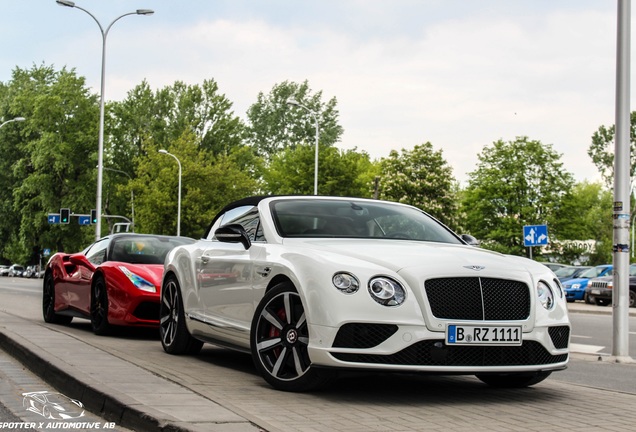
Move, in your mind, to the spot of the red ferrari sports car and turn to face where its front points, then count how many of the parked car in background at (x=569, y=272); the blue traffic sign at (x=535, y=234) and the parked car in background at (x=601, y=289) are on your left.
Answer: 3

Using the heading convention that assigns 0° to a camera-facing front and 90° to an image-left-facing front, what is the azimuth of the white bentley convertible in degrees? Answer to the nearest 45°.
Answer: approximately 315°

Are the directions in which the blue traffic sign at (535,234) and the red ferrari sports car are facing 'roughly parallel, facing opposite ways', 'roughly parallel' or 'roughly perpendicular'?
roughly perpendicular

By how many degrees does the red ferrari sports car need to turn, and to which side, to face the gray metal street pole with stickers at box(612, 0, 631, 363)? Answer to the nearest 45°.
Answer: approximately 45° to its left

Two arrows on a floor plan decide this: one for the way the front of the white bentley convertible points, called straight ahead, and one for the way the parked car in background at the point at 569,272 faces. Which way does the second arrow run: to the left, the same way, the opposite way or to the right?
to the right

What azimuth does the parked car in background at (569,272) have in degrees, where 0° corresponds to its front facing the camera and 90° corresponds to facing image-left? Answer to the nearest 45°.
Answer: approximately 45°

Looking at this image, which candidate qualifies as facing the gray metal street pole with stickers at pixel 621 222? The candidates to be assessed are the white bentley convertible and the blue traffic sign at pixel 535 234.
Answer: the blue traffic sign

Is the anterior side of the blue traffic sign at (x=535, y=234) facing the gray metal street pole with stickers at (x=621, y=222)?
yes

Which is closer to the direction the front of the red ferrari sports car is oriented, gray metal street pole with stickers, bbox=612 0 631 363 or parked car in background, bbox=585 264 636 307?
the gray metal street pole with stickers
